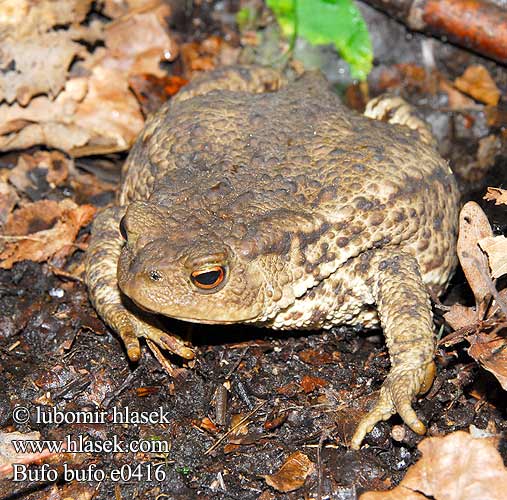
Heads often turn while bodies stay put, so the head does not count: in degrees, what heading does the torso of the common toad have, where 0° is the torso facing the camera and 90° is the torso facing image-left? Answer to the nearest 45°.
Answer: approximately 45°

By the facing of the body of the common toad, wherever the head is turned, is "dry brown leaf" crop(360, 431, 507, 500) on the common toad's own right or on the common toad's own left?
on the common toad's own left

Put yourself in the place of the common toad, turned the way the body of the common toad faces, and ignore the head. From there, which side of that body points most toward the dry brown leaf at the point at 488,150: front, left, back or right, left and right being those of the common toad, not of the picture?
back

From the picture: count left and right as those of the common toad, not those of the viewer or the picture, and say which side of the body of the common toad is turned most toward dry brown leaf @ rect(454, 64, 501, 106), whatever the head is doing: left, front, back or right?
back

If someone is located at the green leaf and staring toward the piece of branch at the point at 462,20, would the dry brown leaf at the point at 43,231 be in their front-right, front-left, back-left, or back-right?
back-right

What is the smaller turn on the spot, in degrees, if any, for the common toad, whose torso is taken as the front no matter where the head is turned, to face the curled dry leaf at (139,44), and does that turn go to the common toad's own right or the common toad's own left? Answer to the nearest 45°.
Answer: approximately 90° to the common toad's own right

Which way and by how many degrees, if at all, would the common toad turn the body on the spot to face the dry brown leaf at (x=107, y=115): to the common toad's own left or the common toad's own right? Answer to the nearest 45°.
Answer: approximately 90° to the common toad's own right

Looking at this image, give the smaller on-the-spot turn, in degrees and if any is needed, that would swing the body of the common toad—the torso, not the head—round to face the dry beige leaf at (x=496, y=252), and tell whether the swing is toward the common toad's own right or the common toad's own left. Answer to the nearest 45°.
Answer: approximately 135° to the common toad's own left

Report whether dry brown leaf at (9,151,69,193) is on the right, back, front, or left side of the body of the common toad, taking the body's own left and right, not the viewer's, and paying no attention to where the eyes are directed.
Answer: right

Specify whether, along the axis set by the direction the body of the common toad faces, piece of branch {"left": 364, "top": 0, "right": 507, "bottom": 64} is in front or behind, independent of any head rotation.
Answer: behind
